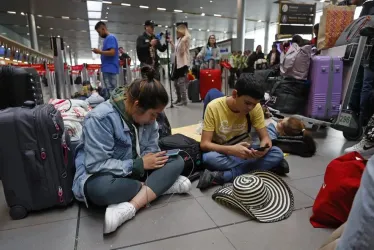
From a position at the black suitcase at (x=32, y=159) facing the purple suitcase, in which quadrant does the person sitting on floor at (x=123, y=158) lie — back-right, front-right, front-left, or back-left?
front-right

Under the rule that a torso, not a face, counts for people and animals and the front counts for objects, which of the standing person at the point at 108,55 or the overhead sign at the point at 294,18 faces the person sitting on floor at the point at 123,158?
the overhead sign

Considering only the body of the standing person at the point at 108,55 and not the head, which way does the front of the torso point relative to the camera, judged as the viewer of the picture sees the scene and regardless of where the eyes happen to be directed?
to the viewer's left

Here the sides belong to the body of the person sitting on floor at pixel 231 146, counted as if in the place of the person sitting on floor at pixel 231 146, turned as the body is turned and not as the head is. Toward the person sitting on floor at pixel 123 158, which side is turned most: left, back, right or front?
right

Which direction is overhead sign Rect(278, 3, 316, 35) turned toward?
toward the camera

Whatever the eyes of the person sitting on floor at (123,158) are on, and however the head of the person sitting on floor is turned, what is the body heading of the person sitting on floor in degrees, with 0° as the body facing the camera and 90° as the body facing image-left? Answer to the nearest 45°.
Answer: approximately 315°

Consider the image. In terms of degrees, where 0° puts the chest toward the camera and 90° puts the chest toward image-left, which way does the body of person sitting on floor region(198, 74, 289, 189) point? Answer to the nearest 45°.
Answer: approximately 315°

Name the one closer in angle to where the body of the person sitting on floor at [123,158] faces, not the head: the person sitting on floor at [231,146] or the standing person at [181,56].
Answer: the person sitting on floor

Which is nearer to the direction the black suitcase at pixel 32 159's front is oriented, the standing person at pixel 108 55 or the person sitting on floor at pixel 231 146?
the person sitting on floor

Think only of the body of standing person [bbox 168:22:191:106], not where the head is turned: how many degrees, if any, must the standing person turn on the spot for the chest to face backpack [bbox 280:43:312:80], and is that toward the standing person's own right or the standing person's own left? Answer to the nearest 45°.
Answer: approximately 135° to the standing person's own left

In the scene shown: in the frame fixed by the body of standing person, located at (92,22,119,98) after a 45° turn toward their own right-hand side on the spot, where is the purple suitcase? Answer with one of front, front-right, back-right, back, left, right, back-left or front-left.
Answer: back

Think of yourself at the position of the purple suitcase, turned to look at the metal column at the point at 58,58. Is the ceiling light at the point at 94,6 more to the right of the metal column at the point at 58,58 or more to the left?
right

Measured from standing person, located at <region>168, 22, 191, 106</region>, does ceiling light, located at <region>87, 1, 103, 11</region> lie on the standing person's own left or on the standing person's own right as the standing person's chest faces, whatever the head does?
on the standing person's own right
